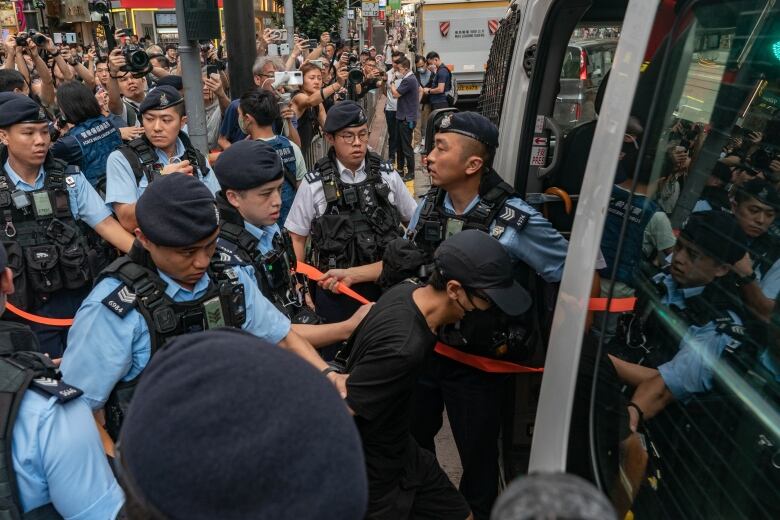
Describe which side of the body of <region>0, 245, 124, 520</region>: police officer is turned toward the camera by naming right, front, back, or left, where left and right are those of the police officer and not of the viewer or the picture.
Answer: back

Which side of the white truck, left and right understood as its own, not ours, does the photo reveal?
back

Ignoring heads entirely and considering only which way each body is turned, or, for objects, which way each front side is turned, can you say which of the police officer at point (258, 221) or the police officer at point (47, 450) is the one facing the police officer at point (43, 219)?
the police officer at point (47, 450)

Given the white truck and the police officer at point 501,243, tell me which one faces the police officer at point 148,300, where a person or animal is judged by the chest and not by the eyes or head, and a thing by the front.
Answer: the police officer at point 501,243

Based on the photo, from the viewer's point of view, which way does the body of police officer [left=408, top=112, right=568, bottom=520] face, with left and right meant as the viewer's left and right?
facing the viewer and to the left of the viewer

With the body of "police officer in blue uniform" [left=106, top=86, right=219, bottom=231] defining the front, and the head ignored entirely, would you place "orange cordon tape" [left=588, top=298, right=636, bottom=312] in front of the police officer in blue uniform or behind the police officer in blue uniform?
in front

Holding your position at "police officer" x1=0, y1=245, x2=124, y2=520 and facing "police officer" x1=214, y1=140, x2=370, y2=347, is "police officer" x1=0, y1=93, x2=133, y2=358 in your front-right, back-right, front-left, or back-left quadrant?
front-left

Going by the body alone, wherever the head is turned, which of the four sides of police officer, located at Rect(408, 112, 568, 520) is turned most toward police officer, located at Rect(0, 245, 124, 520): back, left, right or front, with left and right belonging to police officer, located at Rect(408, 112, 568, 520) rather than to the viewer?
front

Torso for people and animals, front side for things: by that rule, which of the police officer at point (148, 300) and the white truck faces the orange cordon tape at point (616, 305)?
the police officer

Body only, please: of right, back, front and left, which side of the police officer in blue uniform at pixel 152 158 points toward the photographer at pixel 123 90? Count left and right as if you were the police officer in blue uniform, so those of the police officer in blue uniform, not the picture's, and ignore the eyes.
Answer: back

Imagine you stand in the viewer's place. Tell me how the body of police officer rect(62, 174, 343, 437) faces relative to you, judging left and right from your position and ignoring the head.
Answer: facing the viewer and to the right of the viewer

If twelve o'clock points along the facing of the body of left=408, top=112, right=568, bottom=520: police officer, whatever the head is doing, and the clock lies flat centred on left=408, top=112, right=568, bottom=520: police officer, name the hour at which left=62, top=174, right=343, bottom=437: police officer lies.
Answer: left=62, top=174, right=343, bottom=437: police officer is roughly at 12 o'clock from left=408, top=112, right=568, bottom=520: police officer.

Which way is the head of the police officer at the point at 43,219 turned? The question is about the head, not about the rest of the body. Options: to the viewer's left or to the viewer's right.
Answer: to the viewer's right

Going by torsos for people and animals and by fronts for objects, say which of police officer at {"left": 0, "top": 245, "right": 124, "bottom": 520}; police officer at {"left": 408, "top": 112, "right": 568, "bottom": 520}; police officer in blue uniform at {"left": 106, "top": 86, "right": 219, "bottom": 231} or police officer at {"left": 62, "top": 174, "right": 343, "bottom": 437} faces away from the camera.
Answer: police officer at {"left": 0, "top": 245, "right": 124, "bottom": 520}

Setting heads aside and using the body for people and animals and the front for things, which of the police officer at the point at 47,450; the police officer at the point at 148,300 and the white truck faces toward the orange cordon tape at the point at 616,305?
the police officer at the point at 148,300

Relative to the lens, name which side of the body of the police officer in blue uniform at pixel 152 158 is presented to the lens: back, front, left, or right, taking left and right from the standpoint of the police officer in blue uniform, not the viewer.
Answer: front

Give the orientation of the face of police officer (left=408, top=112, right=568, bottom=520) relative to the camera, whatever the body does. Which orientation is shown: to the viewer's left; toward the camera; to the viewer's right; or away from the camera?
to the viewer's left

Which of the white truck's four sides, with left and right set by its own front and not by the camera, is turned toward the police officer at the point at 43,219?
back
